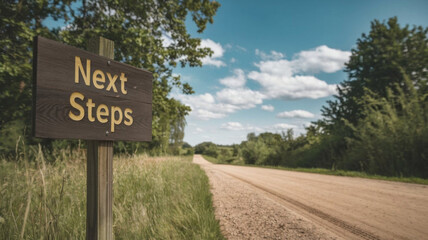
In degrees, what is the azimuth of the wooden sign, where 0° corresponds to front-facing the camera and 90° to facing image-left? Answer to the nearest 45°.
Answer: approximately 315°
